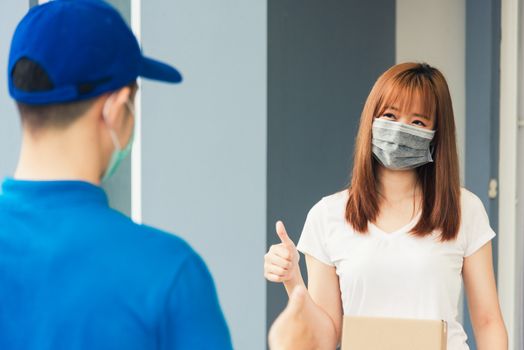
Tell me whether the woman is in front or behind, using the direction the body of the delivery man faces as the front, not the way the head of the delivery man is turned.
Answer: in front

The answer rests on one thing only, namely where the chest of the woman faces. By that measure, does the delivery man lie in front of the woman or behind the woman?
in front

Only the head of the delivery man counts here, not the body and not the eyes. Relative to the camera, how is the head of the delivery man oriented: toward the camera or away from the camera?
away from the camera

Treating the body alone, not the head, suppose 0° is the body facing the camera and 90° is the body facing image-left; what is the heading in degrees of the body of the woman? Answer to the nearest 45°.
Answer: approximately 0°

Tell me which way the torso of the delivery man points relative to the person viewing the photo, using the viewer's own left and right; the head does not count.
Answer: facing away from the viewer and to the right of the viewer

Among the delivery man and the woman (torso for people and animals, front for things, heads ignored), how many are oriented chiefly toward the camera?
1

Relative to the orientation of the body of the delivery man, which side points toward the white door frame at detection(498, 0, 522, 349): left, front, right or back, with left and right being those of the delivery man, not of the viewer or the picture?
front
